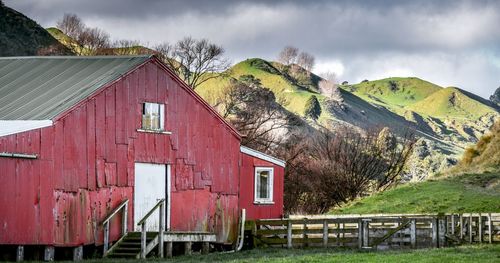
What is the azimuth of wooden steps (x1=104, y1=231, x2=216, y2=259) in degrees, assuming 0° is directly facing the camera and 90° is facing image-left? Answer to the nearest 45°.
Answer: approximately 45°

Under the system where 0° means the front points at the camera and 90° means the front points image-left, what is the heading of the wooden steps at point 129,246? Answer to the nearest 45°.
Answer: approximately 45°

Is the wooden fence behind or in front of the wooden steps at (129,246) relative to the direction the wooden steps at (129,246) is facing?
behind
